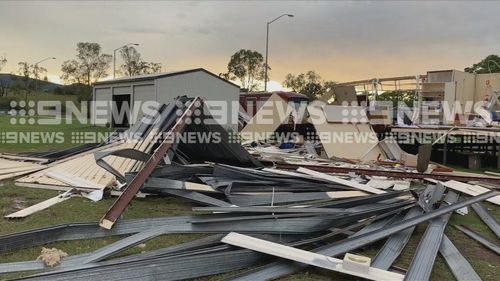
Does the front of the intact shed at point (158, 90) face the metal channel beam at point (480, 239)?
no

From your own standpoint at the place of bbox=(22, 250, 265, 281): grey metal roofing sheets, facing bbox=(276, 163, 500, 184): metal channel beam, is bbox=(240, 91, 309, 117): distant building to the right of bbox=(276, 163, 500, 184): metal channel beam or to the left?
left

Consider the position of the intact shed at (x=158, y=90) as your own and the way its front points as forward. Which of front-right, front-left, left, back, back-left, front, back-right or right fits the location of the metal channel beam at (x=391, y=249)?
front-left

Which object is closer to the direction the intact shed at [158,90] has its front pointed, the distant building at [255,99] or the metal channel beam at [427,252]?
the metal channel beam

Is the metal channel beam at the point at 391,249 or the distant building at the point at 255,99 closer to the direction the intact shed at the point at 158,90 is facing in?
the metal channel beam

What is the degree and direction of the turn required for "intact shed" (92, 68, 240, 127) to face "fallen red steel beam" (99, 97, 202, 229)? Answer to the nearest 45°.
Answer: approximately 45° to its left

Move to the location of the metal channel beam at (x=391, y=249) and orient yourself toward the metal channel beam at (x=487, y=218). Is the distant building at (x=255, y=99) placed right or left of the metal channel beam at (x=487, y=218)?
left

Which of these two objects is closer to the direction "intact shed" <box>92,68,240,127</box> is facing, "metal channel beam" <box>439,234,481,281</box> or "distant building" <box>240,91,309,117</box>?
the metal channel beam

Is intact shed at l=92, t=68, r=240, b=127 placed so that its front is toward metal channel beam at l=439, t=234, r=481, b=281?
no

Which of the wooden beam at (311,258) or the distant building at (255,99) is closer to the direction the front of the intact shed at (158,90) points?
the wooden beam

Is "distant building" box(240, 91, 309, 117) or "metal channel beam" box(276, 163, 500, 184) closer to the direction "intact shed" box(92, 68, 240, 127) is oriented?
the metal channel beam

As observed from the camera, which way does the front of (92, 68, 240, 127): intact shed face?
facing the viewer and to the left of the viewer

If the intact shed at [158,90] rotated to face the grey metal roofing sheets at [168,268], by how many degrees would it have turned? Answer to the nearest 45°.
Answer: approximately 45° to its left

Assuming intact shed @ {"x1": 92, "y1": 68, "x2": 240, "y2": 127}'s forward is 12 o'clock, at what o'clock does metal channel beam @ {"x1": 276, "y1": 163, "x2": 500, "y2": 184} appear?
The metal channel beam is roughly at 10 o'clock from the intact shed.
